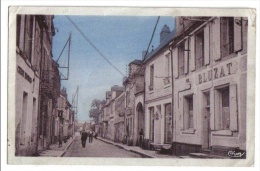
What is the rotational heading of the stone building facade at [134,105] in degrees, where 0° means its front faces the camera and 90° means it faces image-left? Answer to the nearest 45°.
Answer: approximately 45°
